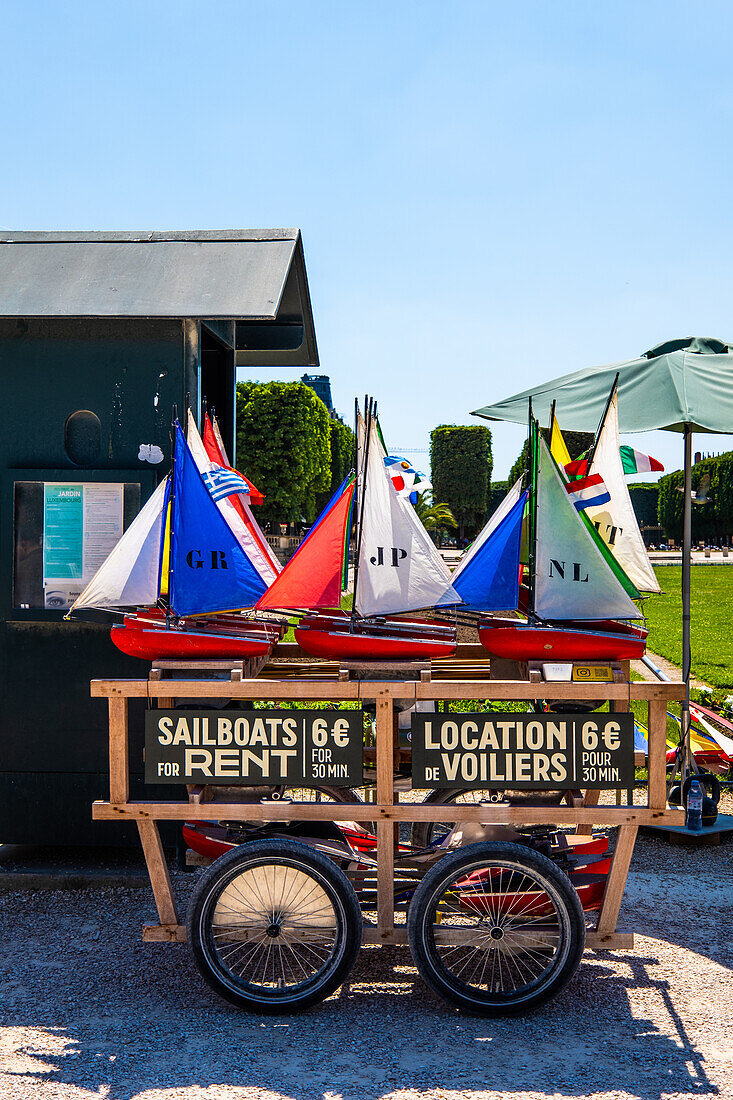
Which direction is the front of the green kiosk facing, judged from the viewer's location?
facing to the right of the viewer

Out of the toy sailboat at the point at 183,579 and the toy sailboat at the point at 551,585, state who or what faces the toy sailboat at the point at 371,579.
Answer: the toy sailboat at the point at 551,585

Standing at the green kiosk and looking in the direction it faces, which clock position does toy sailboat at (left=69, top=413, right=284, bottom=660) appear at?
The toy sailboat is roughly at 12 o'clock from the green kiosk.

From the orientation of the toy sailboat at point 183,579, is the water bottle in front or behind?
behind

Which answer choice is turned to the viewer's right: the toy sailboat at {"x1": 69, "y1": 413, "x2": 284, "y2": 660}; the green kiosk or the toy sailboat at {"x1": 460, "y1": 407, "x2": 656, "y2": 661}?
the green kiosk

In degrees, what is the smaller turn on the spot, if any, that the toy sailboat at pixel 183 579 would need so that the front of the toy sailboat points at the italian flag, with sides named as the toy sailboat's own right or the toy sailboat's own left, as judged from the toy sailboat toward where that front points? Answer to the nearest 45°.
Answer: approximately 180°

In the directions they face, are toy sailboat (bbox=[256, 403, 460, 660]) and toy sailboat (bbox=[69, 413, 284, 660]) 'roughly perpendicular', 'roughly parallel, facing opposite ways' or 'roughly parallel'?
roughly parallel

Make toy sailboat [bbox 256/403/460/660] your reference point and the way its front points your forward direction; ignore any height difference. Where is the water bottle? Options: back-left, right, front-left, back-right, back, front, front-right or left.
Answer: back-right

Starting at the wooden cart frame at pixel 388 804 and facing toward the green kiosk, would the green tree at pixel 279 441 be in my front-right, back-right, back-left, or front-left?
front-right

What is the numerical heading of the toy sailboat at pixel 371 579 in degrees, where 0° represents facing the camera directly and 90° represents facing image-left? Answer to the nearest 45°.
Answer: approximately 90°

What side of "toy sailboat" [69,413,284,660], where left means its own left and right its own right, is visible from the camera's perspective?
left

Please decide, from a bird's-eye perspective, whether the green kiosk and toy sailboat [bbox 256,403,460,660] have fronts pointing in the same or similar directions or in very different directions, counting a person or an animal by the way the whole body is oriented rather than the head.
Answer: very different directions

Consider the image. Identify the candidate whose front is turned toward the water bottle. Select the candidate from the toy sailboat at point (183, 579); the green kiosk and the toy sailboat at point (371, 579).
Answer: the green kiosk

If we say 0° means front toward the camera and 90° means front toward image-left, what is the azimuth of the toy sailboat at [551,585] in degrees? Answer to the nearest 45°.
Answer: approximately 90°

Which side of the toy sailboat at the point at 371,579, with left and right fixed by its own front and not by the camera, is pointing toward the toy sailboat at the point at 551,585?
back
